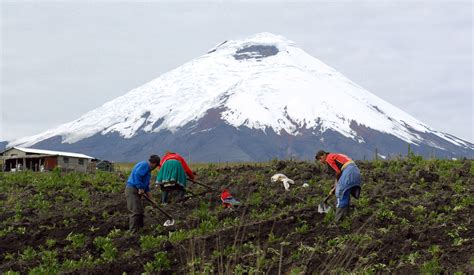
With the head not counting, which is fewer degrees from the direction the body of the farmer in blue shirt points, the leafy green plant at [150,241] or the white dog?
the white dog

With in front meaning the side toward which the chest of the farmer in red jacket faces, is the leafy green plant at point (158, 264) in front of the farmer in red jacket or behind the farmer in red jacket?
behind

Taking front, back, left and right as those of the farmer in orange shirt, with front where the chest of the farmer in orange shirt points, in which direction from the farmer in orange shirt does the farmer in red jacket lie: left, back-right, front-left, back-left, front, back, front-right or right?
front-right

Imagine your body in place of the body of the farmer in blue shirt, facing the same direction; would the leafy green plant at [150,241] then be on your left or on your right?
on your right

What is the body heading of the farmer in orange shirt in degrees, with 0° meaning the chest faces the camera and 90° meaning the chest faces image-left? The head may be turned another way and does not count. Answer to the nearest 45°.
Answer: approximately 90°

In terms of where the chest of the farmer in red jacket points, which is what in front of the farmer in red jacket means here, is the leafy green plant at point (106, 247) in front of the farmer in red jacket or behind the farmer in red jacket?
behind

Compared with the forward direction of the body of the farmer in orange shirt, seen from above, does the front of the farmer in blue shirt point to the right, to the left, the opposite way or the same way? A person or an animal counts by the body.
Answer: the opposite way

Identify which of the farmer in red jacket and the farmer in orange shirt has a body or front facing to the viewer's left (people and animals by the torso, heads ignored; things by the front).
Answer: the farmer in orange shirt

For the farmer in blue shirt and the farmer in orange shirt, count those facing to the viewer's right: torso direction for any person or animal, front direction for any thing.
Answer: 1

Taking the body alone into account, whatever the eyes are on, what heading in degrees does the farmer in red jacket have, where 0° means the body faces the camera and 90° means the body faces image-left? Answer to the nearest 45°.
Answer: approximately 225°

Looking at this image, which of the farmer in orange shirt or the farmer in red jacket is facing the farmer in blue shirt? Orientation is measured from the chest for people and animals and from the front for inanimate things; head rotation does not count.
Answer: the farmer in orange shirt

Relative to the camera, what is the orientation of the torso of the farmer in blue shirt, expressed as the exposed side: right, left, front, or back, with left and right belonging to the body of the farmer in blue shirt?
right

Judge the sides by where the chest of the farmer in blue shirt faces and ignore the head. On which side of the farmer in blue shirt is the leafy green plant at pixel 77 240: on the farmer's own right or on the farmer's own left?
on the farmer's own right
